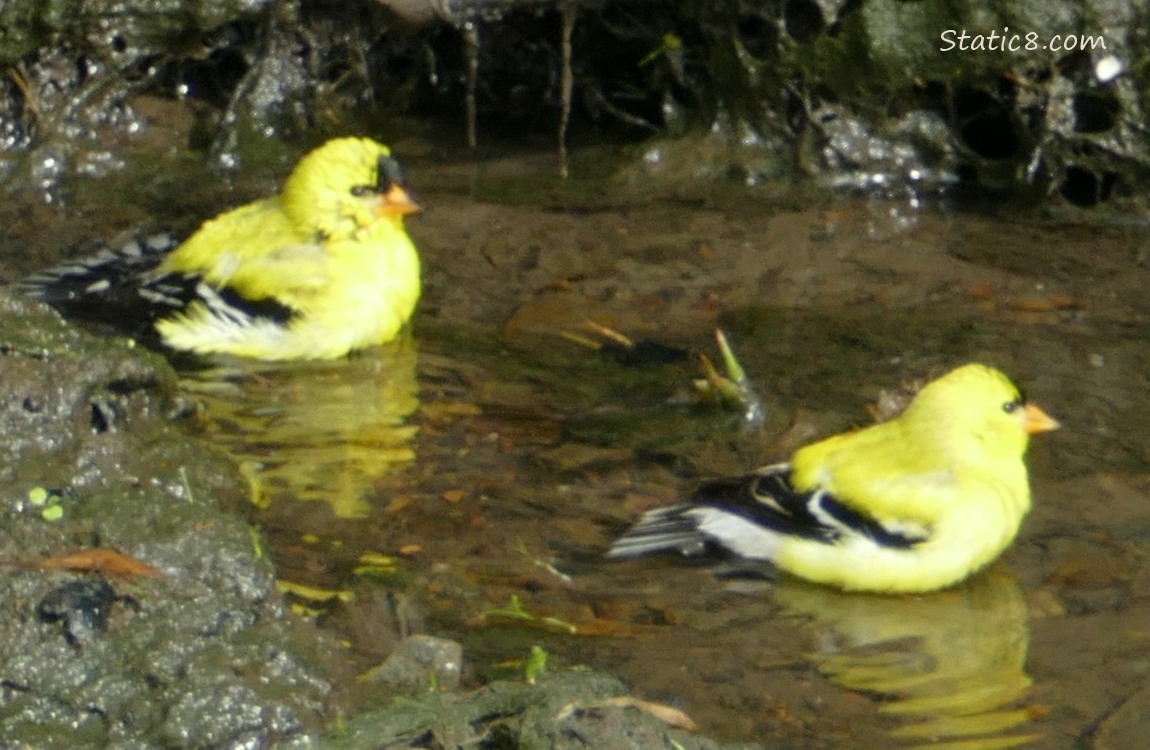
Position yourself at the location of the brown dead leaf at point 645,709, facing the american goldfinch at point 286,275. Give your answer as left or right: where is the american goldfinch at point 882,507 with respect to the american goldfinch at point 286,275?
right

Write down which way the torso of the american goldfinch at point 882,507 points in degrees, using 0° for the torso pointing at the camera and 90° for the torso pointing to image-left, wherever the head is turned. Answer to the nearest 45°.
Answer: approximately 270°

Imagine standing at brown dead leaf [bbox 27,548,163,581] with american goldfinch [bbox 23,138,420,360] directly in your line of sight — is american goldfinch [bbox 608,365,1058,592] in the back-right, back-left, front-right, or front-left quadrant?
front-right

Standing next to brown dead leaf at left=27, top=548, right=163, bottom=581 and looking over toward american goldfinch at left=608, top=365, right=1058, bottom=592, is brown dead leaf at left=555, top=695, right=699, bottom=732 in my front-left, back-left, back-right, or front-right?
front-right

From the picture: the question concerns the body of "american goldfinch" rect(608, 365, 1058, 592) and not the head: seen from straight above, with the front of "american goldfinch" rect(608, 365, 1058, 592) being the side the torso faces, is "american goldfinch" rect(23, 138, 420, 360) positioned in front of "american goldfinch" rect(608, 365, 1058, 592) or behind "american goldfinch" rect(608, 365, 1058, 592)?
behind

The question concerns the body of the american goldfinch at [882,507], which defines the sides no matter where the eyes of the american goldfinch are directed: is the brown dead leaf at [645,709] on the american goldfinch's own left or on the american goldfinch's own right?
on the american goldfinch's own right

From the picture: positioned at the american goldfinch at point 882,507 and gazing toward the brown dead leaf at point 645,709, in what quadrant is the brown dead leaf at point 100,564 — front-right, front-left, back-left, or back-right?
front-right

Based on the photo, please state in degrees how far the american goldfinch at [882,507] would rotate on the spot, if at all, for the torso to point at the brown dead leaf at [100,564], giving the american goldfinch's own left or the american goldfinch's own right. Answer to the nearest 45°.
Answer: approximately 135° to the american goldfinch's own right

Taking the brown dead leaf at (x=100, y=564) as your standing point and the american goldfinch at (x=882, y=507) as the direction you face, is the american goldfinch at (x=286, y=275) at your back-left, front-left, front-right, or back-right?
front-left
